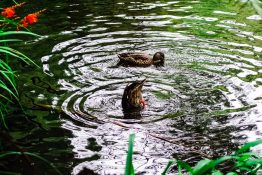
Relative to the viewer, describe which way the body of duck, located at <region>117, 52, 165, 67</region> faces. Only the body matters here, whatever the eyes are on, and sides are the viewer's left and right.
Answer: facing to the right of the viewer

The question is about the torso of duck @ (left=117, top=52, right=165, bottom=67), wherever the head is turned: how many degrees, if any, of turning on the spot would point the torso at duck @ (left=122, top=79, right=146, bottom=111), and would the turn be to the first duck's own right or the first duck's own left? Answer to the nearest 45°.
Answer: approximately 90° to the first duck's own right
